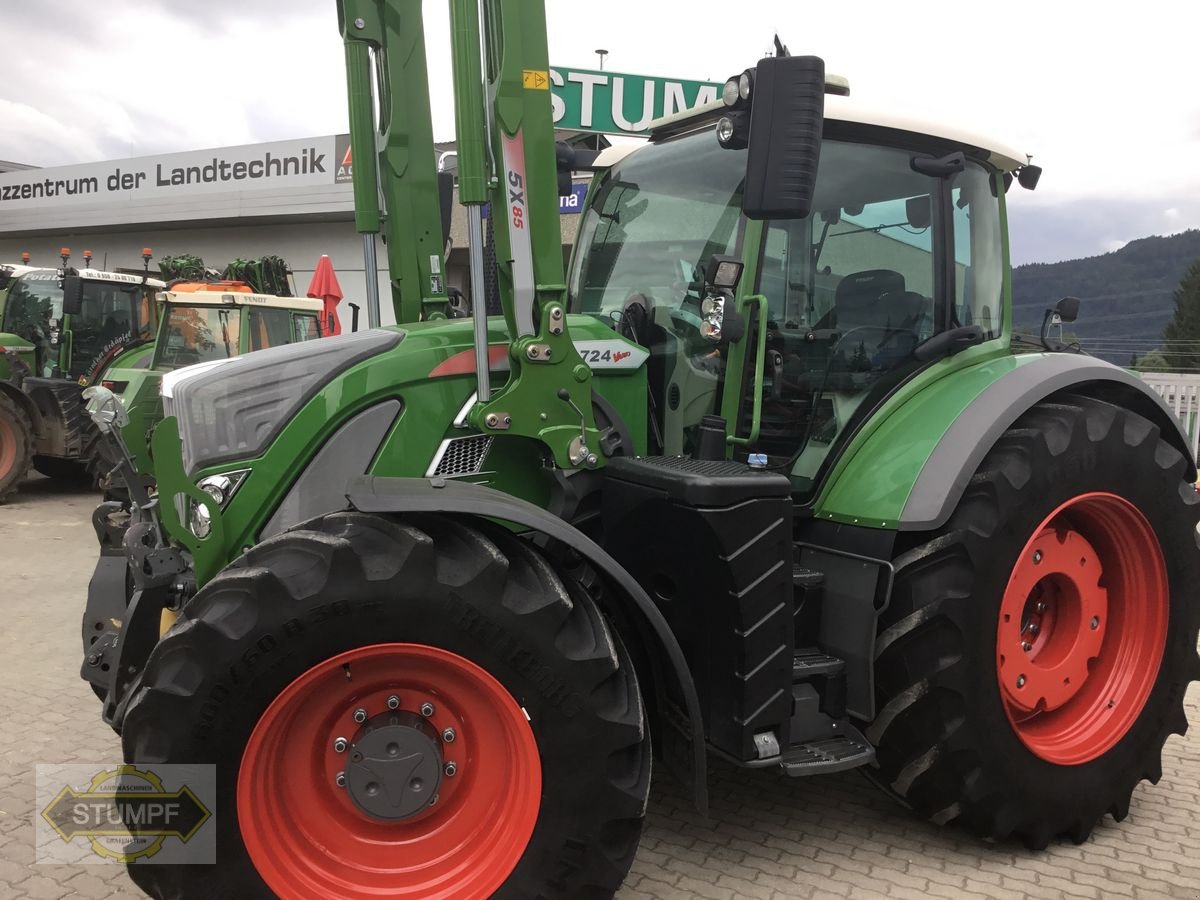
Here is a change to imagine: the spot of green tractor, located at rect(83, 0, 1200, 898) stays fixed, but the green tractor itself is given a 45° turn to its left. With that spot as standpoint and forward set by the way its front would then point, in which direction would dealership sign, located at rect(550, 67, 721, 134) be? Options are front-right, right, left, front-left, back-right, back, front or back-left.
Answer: back

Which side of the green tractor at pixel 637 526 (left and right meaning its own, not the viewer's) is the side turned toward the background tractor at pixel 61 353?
right

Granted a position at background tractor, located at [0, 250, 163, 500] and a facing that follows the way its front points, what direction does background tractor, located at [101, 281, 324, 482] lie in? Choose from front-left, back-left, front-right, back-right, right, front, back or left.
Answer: left

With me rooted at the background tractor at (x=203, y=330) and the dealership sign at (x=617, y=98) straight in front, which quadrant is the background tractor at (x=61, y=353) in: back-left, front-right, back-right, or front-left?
back-left

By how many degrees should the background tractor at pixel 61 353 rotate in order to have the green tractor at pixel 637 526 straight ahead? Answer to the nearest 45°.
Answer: approximately 45° to its left

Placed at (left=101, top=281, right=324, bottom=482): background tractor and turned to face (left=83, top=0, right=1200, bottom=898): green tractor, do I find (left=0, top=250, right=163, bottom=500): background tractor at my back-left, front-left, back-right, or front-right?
back-right

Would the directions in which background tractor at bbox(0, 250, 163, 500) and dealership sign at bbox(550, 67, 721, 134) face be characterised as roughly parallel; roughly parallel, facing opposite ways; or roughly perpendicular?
roughly parallel

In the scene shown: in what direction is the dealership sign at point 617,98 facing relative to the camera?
toward the camera

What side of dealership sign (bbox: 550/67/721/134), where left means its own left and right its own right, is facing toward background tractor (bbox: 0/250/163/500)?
right

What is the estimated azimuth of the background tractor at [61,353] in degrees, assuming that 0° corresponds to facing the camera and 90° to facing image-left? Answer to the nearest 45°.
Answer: approximately 45°

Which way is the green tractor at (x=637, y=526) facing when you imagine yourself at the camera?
facing the viewer and to the left of the viewer
